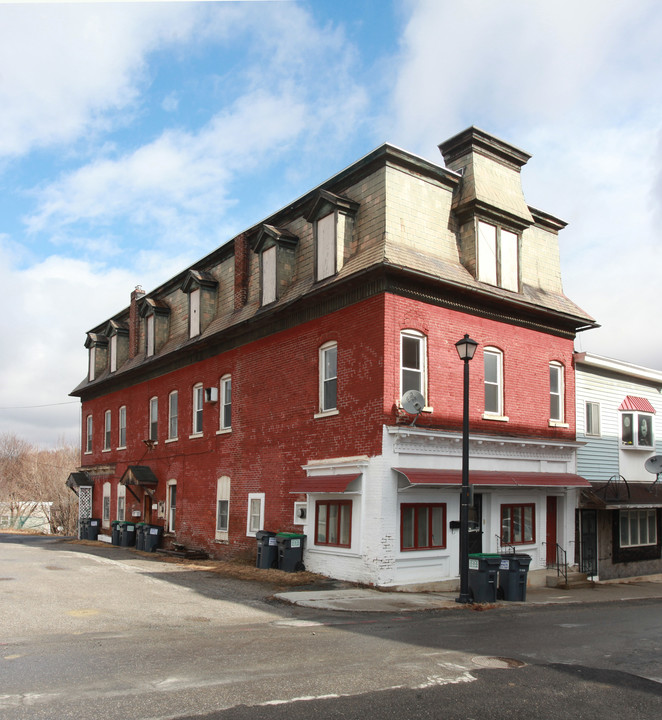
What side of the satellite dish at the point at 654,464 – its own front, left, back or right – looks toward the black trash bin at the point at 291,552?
front

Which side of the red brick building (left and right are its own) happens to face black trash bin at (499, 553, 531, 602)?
front

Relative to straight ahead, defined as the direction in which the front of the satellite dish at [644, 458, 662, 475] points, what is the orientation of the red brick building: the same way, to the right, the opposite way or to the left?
to the left

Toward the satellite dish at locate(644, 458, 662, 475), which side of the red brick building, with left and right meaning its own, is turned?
left

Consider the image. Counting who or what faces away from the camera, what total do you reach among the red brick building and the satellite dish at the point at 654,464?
0

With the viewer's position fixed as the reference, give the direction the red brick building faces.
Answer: facing the viewer and to the right of the viewer

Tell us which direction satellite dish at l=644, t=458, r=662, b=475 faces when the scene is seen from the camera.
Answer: facing the viewer and to the left of the viewer

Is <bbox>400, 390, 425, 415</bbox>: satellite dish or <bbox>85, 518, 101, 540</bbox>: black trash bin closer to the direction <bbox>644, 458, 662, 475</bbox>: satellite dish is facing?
the satellite dish

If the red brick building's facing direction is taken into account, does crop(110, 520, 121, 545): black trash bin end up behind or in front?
behind

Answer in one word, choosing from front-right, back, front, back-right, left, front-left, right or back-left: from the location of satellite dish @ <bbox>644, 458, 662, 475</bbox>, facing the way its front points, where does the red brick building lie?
right
